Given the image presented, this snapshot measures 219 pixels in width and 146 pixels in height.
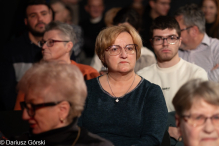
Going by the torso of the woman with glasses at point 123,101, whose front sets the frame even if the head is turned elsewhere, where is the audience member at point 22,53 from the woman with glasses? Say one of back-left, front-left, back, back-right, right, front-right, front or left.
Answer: back-right

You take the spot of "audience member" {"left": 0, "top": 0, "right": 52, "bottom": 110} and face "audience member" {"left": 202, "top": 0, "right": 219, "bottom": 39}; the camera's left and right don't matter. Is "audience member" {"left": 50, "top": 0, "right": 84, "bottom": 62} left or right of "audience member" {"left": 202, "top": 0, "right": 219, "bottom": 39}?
left

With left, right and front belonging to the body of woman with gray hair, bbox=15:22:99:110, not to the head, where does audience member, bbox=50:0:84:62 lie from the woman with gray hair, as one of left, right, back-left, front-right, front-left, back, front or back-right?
back-right

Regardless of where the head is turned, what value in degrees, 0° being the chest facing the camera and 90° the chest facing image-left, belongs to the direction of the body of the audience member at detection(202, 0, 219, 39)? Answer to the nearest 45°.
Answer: approximately 0°

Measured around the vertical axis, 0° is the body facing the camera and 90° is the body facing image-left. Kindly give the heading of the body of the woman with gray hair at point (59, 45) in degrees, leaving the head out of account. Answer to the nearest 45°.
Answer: approximately 45°

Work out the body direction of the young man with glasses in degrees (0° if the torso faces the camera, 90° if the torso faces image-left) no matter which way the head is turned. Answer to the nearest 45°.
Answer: approximately 0°

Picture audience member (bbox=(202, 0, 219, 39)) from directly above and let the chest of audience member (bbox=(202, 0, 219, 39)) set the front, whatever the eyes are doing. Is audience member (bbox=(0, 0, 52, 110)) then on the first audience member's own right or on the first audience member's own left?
on the first audience member's own right
